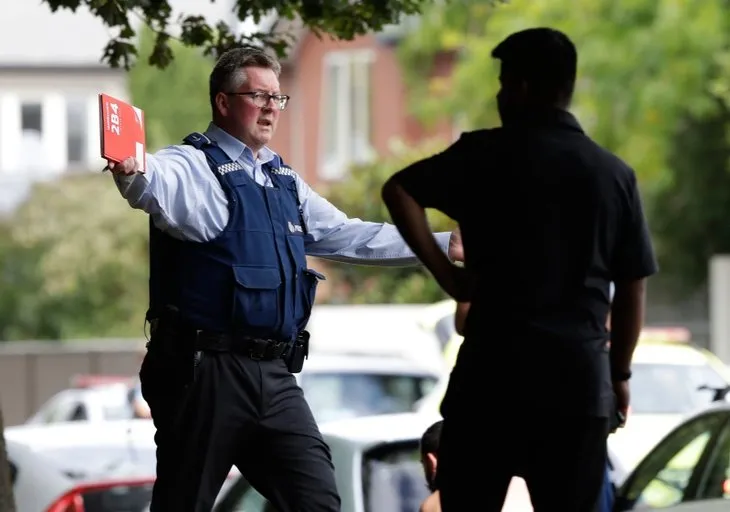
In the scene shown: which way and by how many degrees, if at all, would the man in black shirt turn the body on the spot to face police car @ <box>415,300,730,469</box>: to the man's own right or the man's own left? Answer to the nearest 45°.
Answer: approximately 45° to the man's own right

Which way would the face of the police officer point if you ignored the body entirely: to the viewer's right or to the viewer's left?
to the viewer's right

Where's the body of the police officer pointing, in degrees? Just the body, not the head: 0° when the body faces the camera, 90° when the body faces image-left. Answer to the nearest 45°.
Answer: approximately 315°

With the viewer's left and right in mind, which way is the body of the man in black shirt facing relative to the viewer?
facing away from the viewer and to the left of the viewer

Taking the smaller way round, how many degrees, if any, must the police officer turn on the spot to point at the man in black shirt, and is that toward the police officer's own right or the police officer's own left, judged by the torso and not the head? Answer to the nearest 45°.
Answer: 0° — they already face them

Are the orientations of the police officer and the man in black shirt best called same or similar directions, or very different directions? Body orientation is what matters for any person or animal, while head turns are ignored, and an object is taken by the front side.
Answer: very different directions
